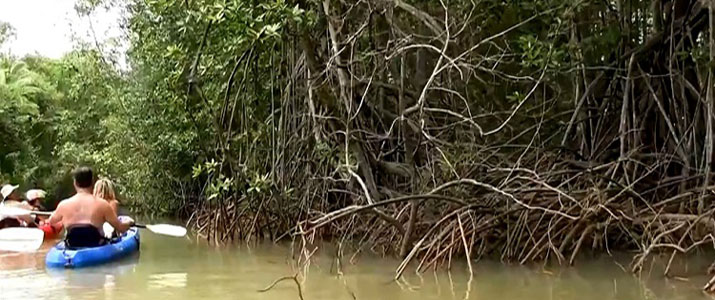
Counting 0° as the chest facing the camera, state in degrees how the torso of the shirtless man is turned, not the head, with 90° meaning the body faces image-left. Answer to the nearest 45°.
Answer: approximately 180°

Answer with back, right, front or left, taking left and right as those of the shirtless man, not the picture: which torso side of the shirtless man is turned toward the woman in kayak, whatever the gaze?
front

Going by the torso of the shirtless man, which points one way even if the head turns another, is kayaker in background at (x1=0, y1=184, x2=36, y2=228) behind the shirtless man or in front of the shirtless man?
in front

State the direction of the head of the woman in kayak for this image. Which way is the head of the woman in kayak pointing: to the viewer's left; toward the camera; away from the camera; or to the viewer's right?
away from the camera
